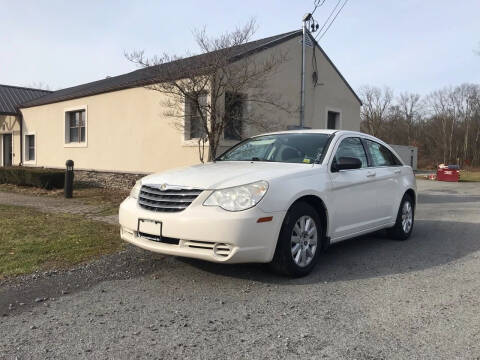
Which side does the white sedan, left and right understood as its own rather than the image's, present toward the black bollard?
right

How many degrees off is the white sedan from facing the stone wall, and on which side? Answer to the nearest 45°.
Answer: approximately 90° to its right

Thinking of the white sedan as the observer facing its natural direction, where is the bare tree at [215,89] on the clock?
The bare tree is roughly at 4 o'clock from the white sedan.

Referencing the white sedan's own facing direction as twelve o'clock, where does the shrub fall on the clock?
The shrub is roughly at 3 o'clock from the white sedan.

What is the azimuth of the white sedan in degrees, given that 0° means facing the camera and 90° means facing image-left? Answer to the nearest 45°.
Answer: approximately 45°
